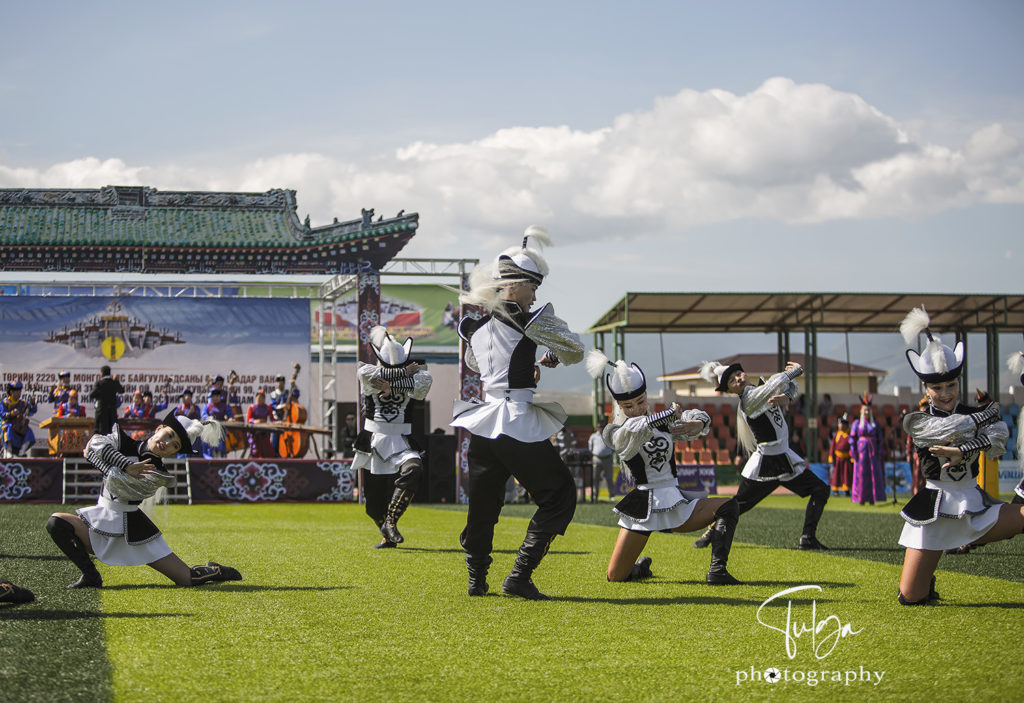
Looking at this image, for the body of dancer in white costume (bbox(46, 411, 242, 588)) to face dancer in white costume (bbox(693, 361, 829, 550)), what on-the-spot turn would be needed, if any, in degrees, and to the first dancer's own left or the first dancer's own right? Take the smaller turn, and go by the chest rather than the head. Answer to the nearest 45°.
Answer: approximately 90° to the first dancer's own left

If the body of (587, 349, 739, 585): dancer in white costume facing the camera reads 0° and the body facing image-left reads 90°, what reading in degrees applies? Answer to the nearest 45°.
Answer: approximately 315°

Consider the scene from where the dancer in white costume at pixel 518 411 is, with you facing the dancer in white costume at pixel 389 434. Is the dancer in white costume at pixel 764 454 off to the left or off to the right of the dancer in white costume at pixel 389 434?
right

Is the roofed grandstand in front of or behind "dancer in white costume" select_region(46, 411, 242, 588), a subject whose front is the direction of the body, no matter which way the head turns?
behind

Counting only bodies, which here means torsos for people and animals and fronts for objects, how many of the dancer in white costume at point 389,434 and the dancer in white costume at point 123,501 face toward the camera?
2

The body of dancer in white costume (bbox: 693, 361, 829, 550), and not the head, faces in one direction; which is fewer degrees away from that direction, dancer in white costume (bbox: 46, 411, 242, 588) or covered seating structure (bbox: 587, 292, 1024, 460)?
the dancer in white costume

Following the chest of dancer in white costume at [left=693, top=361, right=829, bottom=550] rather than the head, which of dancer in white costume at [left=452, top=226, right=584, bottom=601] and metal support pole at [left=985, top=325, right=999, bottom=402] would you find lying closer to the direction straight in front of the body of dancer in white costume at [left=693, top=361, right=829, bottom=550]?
the dancer in white costume

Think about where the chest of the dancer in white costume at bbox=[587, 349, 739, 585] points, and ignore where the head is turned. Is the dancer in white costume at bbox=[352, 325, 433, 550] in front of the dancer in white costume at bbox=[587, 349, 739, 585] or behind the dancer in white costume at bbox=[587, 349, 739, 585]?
behind
